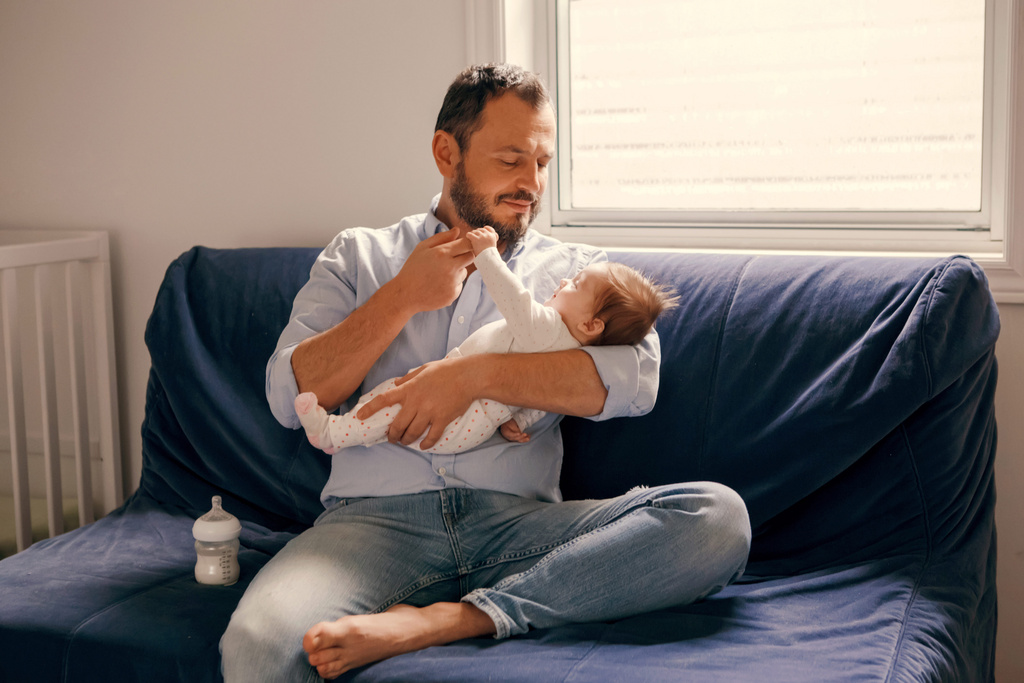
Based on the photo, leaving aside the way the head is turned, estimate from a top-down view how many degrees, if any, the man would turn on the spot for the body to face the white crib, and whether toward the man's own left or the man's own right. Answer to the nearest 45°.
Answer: approximately 135° to the man's own right

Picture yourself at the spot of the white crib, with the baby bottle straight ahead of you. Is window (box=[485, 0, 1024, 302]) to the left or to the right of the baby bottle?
left

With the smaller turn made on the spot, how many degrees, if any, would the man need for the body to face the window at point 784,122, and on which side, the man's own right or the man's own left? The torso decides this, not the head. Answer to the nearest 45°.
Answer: approximately 135° to the man's own left

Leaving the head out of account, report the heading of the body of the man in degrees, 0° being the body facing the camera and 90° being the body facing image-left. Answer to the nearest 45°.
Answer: approximately 0°
